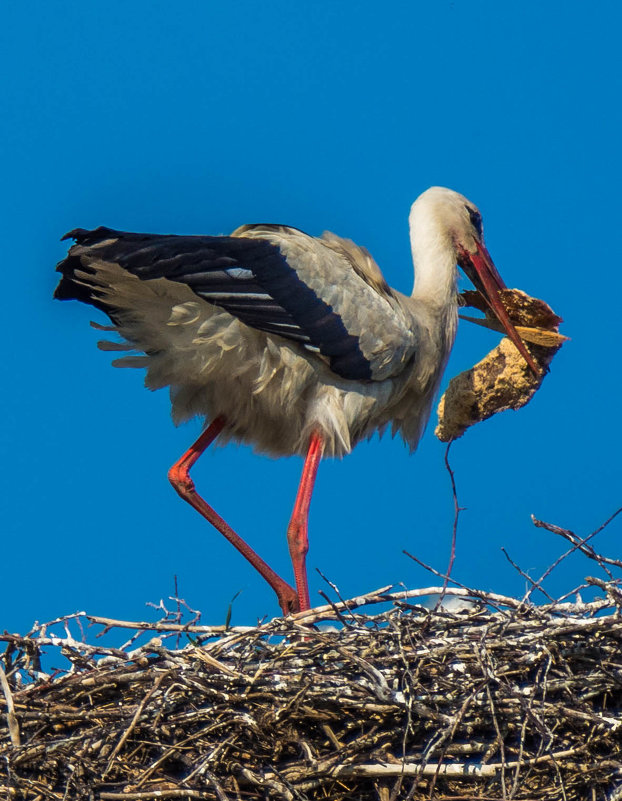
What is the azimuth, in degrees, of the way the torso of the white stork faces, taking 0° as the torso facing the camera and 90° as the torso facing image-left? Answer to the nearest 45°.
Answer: approximately 270°
